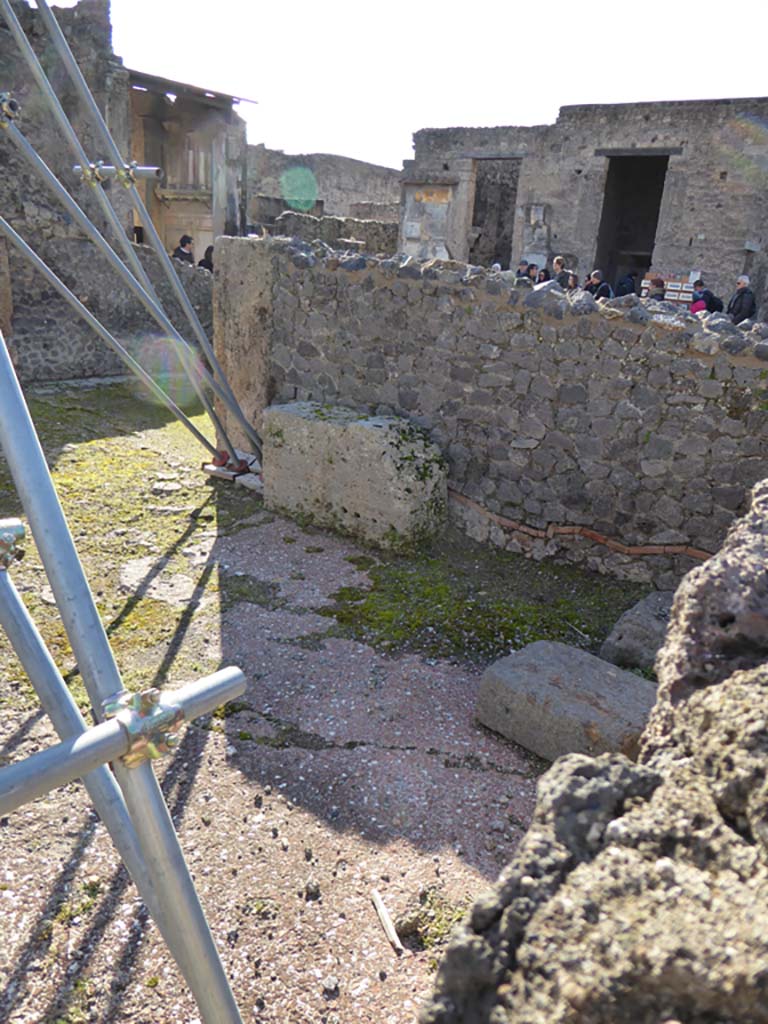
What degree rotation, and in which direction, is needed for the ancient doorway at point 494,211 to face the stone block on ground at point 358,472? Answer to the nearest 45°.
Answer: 0° — it already faces it

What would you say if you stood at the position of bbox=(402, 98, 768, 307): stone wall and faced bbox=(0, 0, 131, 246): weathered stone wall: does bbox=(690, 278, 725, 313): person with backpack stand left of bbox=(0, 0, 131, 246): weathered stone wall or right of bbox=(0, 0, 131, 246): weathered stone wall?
left

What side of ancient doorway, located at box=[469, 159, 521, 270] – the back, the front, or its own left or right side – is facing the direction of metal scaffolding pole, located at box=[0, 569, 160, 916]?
front

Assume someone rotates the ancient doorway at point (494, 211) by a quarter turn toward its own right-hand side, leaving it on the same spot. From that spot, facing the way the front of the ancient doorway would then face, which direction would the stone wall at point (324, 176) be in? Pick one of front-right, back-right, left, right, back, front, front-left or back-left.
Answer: front

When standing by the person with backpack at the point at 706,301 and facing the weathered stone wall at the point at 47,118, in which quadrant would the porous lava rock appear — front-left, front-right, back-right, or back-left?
front-left

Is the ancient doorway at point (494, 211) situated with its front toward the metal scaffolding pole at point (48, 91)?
yes

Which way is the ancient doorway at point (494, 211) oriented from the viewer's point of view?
toward the camera

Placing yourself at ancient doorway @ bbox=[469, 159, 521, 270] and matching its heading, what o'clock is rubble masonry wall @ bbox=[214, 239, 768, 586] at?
The rubble masonry wall is roughly at 12 o'clock from the ancient doorway.

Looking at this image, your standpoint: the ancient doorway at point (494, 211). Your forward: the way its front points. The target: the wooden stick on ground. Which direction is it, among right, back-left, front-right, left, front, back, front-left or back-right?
front

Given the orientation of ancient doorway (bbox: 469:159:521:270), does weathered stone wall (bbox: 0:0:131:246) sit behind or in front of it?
in front

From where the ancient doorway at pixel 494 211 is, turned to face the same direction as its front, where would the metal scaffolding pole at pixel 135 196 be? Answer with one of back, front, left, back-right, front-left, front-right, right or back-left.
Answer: front

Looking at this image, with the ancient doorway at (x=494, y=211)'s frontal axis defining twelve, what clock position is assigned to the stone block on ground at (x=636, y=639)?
The stone block on ground is roughly at 12 o'clock from the ancient doorway.

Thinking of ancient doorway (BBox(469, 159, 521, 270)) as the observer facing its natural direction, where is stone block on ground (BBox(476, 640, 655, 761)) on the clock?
The stone block on ground is roughly at 12 o'clock from the ancient doorway.

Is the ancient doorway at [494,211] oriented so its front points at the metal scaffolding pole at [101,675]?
yes
